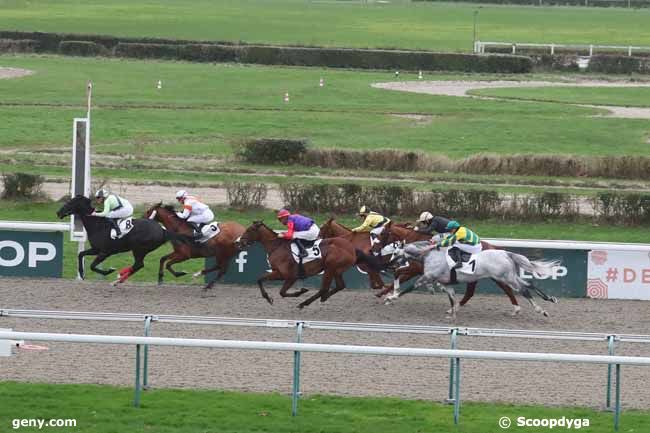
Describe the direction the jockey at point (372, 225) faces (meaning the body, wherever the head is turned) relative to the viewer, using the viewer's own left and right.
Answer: facing to the left of the viewer

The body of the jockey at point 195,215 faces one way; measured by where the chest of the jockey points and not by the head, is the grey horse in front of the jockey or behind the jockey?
behind

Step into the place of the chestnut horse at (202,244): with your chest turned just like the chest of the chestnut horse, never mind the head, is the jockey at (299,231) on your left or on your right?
on your left

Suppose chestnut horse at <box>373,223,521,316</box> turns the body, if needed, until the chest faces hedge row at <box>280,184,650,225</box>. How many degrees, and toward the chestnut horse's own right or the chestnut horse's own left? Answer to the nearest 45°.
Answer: approximately 90° to the chestnut horse's own right

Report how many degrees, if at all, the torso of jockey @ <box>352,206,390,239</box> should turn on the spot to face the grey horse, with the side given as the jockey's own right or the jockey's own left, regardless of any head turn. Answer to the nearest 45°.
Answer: approximately 135° to the jockey's own left

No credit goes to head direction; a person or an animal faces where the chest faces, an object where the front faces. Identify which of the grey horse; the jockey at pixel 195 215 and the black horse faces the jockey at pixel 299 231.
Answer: the grey horse

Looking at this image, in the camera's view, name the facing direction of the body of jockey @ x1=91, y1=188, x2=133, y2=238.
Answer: to the viewer's left

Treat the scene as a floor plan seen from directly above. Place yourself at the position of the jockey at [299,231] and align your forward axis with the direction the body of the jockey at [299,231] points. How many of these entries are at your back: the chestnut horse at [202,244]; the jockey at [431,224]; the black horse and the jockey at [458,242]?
2

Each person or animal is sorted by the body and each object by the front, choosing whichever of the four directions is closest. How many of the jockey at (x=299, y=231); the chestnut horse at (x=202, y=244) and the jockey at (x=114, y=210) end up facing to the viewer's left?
3

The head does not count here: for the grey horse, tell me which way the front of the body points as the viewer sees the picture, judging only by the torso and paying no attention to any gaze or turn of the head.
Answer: to the viewer's left

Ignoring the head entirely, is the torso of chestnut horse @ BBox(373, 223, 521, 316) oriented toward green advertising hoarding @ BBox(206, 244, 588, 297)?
no

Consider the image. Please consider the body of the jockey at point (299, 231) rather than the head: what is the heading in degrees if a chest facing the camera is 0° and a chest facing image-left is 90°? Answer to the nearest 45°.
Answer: approximately 90°

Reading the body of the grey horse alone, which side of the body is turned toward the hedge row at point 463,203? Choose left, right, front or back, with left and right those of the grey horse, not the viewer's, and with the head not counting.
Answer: right

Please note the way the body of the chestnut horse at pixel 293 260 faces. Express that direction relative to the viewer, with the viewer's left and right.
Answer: facing to the left of the viewer

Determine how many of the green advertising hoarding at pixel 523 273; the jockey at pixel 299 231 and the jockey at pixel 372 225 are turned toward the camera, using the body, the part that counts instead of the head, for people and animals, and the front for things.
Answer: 1

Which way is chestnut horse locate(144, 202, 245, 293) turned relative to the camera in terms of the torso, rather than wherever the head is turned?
to the viewer's left

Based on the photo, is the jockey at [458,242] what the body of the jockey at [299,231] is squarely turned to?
no

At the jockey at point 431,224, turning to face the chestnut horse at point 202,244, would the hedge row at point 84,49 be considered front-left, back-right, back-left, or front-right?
front-right

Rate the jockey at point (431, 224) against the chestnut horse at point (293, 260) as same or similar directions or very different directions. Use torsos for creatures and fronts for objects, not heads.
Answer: same or similar directions

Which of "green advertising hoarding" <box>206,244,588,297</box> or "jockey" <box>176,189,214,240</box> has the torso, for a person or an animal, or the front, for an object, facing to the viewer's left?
the jockey

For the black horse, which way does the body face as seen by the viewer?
to the viewer's left

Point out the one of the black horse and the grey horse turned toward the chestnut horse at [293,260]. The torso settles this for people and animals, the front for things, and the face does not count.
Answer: the grey horse
